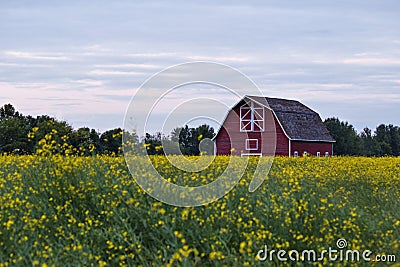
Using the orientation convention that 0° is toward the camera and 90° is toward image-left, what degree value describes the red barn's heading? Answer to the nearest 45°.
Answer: approximately 45°

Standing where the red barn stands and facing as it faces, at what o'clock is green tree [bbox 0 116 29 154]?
The green tree is roughly at 1 o'clock from the red barn.
